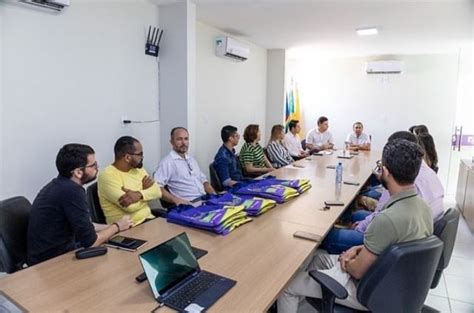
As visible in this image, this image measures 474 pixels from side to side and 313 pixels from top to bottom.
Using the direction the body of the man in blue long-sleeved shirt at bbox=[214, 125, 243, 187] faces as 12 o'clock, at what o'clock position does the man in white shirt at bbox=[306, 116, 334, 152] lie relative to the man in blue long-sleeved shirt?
The man in white shirt is roughly at 10 o'clock from the man in blue long-sleeved shirt.

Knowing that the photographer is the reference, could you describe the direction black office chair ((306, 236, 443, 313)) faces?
facing away from the viewer and to the left of the viewer

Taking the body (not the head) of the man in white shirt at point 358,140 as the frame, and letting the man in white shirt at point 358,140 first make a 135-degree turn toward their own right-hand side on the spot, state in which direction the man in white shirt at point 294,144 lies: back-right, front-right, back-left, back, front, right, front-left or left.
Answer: left

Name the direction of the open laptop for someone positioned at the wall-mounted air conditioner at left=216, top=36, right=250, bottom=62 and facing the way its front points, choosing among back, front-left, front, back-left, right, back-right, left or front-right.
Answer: front-right

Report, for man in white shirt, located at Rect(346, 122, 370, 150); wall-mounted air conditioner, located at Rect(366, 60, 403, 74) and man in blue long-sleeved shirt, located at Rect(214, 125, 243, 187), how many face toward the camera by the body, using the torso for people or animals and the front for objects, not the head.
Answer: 2

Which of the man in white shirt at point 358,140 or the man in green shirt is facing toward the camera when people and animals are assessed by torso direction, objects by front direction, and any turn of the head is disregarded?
the man in white shirt

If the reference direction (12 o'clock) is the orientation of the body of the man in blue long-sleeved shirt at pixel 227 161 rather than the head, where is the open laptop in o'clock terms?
The open laptop is roughly at 3 o'clock from the man in blue long-sleeved shirt.

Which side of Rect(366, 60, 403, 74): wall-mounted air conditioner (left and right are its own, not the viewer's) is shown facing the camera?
front

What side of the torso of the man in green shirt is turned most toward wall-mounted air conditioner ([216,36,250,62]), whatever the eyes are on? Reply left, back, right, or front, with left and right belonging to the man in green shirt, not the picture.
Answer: front

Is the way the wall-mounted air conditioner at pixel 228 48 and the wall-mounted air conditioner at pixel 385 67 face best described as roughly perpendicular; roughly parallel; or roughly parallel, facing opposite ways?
roughly perpendicular

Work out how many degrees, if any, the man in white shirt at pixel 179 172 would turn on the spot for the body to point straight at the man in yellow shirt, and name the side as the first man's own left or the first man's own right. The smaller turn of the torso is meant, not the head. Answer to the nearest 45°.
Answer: approximately 90° to the first man's own right

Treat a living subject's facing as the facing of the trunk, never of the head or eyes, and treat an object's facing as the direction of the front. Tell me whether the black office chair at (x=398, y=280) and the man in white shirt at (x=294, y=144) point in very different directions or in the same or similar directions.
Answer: very different directions

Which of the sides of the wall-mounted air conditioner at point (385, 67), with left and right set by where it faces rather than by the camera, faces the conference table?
front

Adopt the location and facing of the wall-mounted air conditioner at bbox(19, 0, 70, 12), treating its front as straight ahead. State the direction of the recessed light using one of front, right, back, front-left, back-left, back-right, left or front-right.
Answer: front-left

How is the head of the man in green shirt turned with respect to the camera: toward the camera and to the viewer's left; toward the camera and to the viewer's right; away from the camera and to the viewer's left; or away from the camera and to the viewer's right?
away from the camera and to the viewer's left

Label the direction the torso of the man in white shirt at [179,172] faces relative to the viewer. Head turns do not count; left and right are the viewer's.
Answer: facing the viewer and to the right of the viewer

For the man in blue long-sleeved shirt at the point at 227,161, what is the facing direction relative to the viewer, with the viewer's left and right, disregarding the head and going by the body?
facing to the right of the viewer

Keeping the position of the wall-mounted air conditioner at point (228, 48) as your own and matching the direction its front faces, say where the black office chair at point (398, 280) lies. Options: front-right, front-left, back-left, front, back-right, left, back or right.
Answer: front-right

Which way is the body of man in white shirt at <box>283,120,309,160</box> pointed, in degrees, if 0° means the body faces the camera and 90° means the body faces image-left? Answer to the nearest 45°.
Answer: approximately 315°

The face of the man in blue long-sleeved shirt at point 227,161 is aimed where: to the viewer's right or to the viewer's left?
to the viewer's right

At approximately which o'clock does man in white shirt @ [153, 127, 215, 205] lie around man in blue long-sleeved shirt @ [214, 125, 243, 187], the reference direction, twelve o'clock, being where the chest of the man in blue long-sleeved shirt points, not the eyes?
The man in white shirt is roughly at 4 o'clock from the man in blue long-sleeved shirt.
